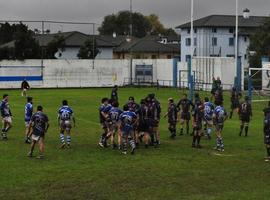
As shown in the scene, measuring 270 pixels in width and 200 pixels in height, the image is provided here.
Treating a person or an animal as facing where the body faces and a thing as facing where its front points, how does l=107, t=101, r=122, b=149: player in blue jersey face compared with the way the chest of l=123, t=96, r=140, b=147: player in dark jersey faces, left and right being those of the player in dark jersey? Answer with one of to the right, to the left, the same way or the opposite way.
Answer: the opposite way

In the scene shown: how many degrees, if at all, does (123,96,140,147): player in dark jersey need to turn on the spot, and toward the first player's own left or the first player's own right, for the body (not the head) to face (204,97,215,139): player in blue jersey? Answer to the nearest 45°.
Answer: approximately 135° to the first player's own left

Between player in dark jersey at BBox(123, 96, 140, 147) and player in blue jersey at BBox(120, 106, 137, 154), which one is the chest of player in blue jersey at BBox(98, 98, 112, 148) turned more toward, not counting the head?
the player in dark jersey

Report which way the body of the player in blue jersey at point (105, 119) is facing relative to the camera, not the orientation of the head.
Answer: to the viewer's right

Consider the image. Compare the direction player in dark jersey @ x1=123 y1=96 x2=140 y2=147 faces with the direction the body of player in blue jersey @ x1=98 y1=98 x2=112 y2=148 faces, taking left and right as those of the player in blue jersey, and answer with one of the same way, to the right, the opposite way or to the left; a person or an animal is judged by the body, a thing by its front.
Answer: to the right

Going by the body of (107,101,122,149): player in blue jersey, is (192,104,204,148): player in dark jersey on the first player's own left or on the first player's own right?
on the first player's own right

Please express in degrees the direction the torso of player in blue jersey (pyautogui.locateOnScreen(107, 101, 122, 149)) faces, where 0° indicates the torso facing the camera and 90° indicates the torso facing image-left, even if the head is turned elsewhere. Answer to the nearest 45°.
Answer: approximately 180°

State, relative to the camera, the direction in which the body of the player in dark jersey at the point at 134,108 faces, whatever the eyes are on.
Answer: toward the camera

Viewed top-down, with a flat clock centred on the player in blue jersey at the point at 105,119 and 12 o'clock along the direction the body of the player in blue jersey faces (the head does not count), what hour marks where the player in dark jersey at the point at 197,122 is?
The player in dark jersey is roughly at 12 o'clock from the player in blue jersey.

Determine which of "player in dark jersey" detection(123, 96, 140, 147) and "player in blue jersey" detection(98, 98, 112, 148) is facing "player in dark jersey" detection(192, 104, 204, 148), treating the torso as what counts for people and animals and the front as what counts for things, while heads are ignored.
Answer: the player in blue jersey

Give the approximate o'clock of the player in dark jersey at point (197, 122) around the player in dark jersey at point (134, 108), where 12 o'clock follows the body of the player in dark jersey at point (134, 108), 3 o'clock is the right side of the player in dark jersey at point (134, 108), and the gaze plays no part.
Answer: the player in dark jersey at point (197, 122) is roughly at 9 o'clock from the player in dark jersey at point (134, 108).
